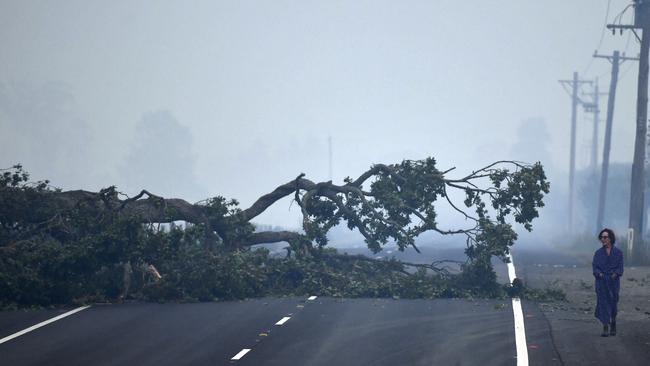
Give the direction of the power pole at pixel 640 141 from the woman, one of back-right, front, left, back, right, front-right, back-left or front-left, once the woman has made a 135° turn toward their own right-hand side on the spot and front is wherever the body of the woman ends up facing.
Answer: front-right

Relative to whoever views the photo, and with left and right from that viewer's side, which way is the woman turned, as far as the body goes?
facing the viewer
